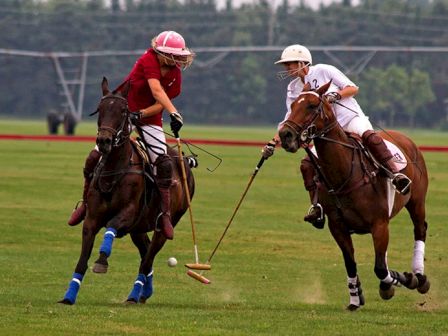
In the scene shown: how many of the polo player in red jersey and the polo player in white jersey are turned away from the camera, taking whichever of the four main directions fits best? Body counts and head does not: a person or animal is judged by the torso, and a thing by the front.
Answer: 0

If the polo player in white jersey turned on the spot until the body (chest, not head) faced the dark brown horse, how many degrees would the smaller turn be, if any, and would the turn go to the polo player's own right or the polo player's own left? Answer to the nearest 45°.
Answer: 0° — they already face it

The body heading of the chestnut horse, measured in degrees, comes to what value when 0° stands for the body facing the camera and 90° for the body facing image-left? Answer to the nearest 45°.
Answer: approximately 45°

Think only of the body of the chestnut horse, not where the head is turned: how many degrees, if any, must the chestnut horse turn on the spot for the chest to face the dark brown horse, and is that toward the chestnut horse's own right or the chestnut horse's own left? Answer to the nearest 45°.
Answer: approximately 45° to the chestnut horse's own right

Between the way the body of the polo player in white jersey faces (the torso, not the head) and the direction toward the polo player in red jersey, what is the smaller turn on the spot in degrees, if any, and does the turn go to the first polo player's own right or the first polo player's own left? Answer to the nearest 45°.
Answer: approximately 45° to the first polo player's own right
